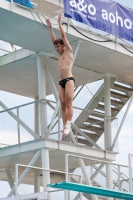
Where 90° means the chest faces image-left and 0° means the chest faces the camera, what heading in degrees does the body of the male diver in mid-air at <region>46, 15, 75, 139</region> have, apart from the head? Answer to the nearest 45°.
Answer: approximately 45°

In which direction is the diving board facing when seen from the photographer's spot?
facing to the left of the viewer
